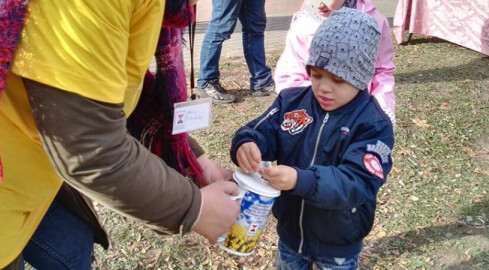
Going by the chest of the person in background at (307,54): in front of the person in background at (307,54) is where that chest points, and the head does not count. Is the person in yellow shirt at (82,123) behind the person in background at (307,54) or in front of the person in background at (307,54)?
in front

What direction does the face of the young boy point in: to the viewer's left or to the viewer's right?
to the viewer's left

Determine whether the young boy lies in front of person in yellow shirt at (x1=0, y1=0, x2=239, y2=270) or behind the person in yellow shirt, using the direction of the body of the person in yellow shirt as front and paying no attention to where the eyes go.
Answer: in front

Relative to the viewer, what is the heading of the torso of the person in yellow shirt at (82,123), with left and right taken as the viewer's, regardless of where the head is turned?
facing to the right of the viewer

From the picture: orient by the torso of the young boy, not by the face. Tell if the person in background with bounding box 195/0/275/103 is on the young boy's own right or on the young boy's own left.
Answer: on the young boy's own right

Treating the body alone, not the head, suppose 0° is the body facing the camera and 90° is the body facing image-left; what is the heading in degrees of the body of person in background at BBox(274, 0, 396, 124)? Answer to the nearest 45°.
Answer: approximately 0°

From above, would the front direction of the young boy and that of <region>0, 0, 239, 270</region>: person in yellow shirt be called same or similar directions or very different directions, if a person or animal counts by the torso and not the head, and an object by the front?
very different directions

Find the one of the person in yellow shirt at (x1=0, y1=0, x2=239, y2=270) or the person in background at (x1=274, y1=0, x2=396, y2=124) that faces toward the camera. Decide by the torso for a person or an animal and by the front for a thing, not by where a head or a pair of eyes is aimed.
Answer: the person in background at (x1=274, y1=0, x2=396, y2=124)

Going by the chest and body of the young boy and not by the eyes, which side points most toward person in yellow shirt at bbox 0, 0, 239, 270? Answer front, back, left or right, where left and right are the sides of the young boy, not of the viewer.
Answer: front

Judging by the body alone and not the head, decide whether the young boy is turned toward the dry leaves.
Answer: no

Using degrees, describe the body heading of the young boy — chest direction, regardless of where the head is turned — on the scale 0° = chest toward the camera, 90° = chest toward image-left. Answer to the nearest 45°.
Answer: approximately 45°

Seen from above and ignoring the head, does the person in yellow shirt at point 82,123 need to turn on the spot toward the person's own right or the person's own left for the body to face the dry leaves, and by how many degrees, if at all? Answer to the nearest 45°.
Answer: approximately 45° to the person's own left
